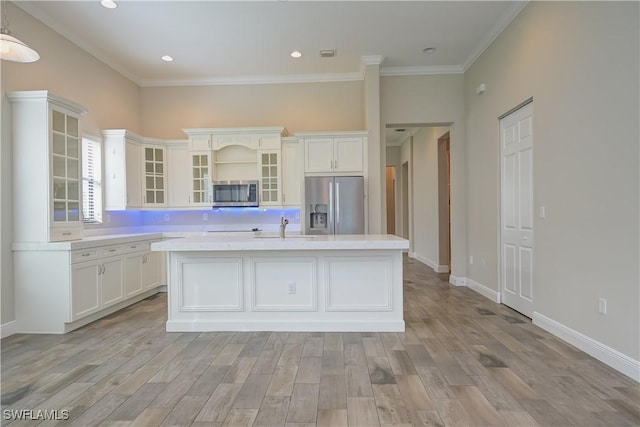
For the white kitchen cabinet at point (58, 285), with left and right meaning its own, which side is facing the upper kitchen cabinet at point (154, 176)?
left

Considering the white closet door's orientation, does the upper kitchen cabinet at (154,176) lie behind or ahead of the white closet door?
ahead

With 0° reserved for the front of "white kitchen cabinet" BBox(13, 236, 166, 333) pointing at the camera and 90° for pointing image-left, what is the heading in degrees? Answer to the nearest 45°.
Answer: approximately 315°

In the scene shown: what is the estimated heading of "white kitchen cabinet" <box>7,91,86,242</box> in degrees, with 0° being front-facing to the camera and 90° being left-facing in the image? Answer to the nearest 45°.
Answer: approximately 315°

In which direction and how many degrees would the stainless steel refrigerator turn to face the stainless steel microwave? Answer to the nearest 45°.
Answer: approximately 90° to its right

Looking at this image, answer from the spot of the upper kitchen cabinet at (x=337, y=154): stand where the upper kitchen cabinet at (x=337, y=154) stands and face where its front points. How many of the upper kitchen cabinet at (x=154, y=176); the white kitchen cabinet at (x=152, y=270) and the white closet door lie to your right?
2

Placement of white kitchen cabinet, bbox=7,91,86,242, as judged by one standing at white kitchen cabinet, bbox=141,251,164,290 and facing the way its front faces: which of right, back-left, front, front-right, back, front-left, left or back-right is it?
right

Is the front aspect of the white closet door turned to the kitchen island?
yes

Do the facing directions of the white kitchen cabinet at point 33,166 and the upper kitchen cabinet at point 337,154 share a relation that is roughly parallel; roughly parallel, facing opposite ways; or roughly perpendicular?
roughly perpendicular

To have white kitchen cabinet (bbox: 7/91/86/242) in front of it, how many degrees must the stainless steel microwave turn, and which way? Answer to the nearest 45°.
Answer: approximately 45° to its right

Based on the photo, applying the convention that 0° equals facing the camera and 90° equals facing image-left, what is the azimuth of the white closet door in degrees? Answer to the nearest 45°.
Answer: approximately 45°

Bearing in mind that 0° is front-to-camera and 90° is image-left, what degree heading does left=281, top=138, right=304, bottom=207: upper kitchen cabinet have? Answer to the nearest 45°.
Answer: approximately 0°

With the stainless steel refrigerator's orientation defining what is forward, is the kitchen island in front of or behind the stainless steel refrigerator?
in front

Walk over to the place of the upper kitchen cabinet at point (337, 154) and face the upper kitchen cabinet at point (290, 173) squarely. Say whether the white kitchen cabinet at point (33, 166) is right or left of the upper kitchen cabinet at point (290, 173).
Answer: left

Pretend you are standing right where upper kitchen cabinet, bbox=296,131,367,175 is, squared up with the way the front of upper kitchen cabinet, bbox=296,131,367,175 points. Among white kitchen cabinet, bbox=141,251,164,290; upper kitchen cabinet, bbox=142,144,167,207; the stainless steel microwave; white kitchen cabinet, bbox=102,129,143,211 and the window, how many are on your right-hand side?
5
